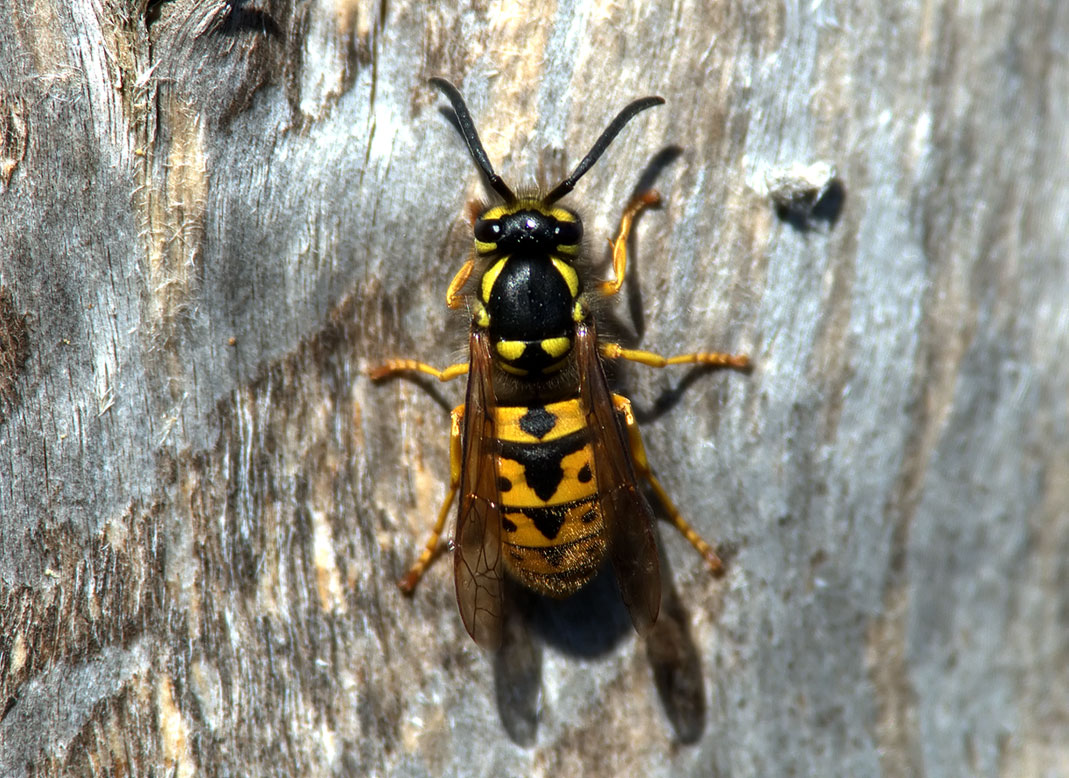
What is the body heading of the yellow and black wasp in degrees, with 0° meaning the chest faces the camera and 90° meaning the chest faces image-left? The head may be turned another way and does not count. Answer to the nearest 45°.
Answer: approximately 180°
